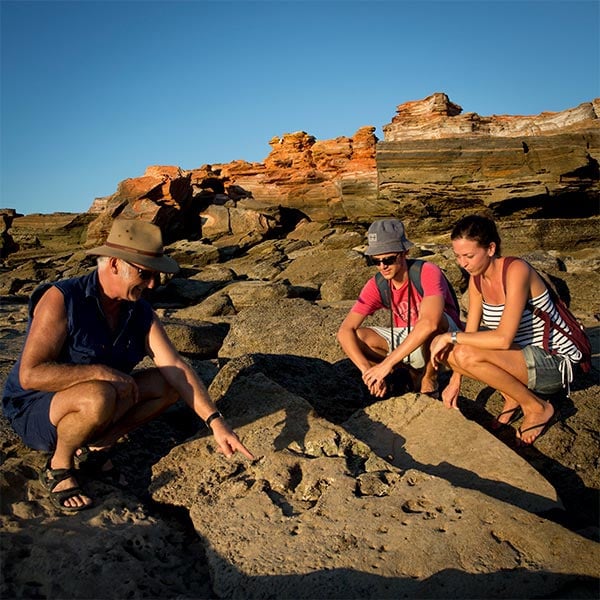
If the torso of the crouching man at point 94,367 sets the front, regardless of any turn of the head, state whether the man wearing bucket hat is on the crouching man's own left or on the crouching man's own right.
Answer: on the crouching man's own left

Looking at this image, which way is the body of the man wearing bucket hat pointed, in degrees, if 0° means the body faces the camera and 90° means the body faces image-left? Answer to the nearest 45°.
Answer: approximately 45°

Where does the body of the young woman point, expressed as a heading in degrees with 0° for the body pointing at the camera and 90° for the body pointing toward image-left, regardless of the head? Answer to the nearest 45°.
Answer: approximately 45°

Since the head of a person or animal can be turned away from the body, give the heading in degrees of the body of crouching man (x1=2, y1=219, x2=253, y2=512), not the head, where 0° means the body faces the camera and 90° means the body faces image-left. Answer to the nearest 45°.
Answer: approximately 315°

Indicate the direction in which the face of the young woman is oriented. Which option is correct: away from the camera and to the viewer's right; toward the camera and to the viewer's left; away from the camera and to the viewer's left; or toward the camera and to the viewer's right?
toward the camera and to the viewer's left

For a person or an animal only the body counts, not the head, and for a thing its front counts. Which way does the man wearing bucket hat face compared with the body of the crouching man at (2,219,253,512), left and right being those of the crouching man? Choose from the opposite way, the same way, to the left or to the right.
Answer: to the right

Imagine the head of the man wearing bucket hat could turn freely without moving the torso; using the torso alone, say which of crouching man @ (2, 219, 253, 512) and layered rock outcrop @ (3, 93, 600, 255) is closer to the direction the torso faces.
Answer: the crouching man

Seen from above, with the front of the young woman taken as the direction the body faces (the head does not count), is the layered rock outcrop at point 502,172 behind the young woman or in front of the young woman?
behind

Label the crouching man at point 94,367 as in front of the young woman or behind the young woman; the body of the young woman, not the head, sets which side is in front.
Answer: in front

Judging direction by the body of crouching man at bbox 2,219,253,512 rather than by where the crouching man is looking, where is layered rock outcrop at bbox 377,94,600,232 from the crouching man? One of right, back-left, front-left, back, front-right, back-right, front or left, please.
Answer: left
